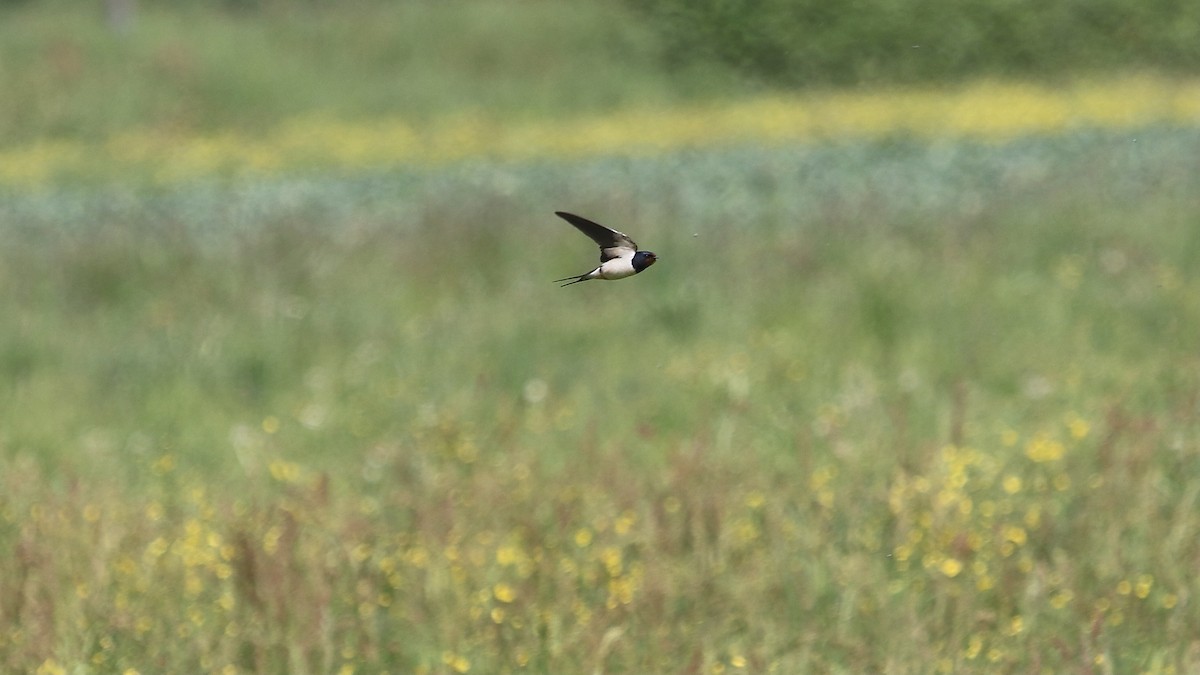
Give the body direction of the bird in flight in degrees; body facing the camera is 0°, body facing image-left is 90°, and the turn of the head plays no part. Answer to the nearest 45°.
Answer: approximately 270°
